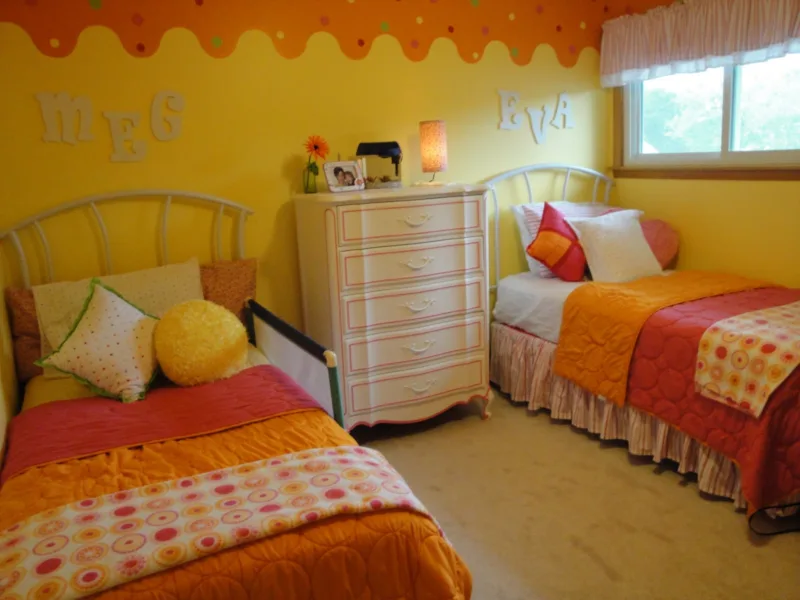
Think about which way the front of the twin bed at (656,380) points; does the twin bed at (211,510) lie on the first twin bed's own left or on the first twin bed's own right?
on the first twin bed's own right

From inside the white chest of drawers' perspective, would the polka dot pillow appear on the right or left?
on its right

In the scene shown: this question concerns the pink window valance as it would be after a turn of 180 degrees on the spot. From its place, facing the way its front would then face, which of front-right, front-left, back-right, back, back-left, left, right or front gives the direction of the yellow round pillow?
back

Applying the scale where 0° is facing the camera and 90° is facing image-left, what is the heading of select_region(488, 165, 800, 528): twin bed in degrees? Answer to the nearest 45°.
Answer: approximately 315°

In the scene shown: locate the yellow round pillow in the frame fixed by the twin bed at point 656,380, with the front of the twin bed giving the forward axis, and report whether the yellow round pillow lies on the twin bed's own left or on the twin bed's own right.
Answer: on the twin bed's own right

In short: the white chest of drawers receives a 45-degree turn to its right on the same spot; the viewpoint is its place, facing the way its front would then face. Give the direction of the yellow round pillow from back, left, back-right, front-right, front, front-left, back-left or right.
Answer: front-right

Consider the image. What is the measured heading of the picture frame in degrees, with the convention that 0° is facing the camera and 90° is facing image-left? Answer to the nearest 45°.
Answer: approximately 0°

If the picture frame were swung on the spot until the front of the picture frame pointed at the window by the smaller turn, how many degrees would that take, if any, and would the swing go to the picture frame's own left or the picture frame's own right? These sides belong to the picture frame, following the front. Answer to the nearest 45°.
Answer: approximately 90° to the picture frame's own left

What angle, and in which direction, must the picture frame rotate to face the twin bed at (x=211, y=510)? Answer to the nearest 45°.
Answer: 0° — it already faces it

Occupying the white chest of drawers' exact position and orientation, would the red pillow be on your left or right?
on your left

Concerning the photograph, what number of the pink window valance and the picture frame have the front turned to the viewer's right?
0

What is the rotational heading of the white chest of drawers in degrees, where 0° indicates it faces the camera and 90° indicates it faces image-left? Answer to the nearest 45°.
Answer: approximately 315°

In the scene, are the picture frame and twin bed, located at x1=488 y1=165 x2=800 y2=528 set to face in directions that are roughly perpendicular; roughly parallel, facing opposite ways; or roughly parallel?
roughly parallel

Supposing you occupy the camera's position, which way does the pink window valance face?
facing the viewer and to the left of the viewer
